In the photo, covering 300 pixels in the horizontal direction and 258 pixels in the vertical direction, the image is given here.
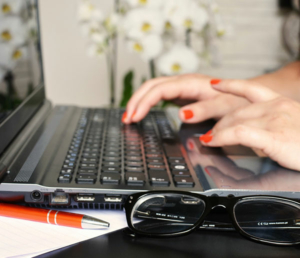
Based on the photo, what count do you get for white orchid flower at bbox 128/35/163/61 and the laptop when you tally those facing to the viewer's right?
1

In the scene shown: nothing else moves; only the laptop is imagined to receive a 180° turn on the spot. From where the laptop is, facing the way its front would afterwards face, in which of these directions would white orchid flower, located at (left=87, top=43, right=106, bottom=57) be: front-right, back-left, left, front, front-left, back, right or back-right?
right

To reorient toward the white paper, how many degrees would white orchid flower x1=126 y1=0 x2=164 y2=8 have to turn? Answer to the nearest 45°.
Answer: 0° — it already faces it

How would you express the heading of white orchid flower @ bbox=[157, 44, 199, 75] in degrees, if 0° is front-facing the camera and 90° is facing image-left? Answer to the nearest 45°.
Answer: approximately 0°

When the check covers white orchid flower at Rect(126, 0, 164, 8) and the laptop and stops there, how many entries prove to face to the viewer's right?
1
